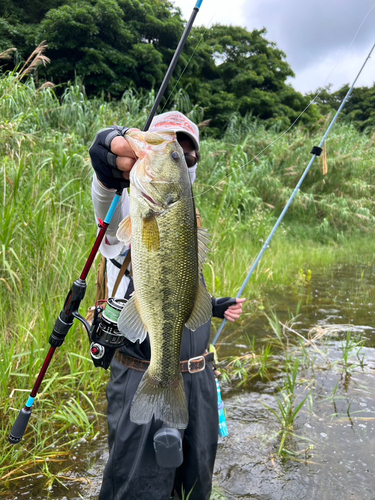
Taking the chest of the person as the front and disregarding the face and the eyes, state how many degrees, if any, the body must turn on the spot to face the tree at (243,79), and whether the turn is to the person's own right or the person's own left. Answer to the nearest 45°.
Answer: approximately 180°

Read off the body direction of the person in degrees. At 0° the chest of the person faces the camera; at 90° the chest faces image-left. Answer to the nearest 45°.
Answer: approximately 0°
